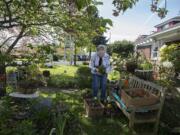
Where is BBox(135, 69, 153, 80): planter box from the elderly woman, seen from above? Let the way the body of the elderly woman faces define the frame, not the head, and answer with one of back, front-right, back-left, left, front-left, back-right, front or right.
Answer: back-left

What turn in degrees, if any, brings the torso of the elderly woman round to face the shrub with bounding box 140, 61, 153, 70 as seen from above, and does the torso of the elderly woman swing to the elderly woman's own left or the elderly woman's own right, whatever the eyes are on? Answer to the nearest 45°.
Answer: approximately 135° to the elderly woman's own left

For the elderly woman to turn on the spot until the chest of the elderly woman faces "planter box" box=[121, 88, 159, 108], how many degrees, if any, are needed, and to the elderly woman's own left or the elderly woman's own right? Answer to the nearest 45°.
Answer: approximately 45° to the elderly woman's own left

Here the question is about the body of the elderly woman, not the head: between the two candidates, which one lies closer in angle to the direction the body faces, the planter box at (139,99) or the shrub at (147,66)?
the planter box

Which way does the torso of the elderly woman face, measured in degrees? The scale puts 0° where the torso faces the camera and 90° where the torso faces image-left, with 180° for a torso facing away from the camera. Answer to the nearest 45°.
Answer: approximately 0°
